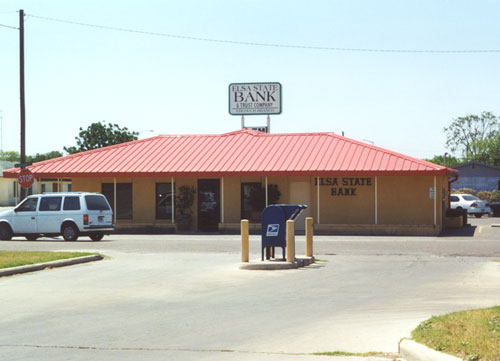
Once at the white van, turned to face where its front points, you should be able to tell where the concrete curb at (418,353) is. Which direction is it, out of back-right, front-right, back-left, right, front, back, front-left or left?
back-left

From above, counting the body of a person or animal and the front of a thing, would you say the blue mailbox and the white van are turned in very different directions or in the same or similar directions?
very different directions

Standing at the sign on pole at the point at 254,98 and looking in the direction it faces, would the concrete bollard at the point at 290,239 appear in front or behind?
in front

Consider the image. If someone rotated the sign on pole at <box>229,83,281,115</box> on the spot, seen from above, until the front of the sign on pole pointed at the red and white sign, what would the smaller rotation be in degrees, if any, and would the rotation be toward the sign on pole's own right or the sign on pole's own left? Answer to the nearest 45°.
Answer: approximately 45° to the sign on pole's own right

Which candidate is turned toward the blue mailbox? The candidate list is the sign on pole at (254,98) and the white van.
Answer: the sign on pole

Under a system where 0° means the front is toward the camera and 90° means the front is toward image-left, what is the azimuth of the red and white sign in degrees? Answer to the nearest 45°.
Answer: approximately 0°

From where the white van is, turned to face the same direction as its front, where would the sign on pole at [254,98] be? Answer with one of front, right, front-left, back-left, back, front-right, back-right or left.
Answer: right

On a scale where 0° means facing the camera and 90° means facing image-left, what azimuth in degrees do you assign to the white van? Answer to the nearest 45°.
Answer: approximately 135°
